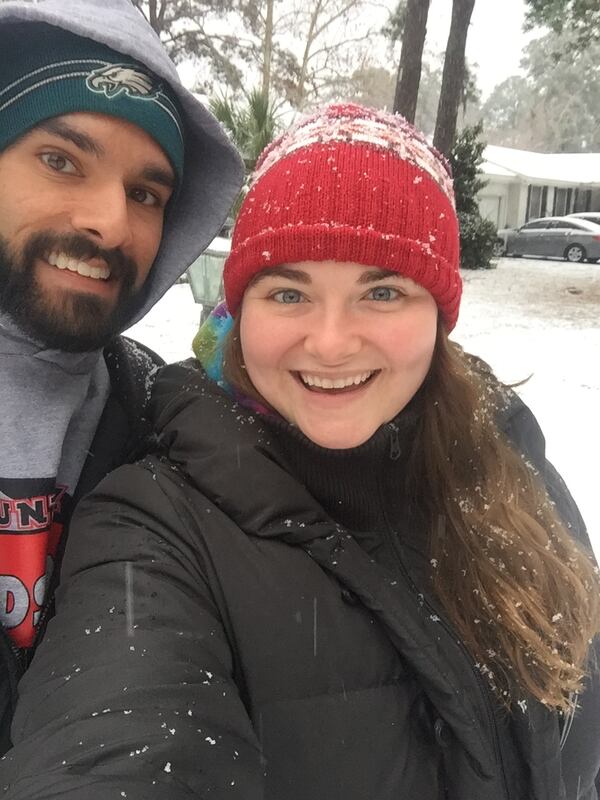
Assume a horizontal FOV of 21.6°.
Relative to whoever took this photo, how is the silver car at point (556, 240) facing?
facing to the left of the viewer

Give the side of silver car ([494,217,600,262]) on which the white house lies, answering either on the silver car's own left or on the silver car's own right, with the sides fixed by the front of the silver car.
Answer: on the silver car's own right
